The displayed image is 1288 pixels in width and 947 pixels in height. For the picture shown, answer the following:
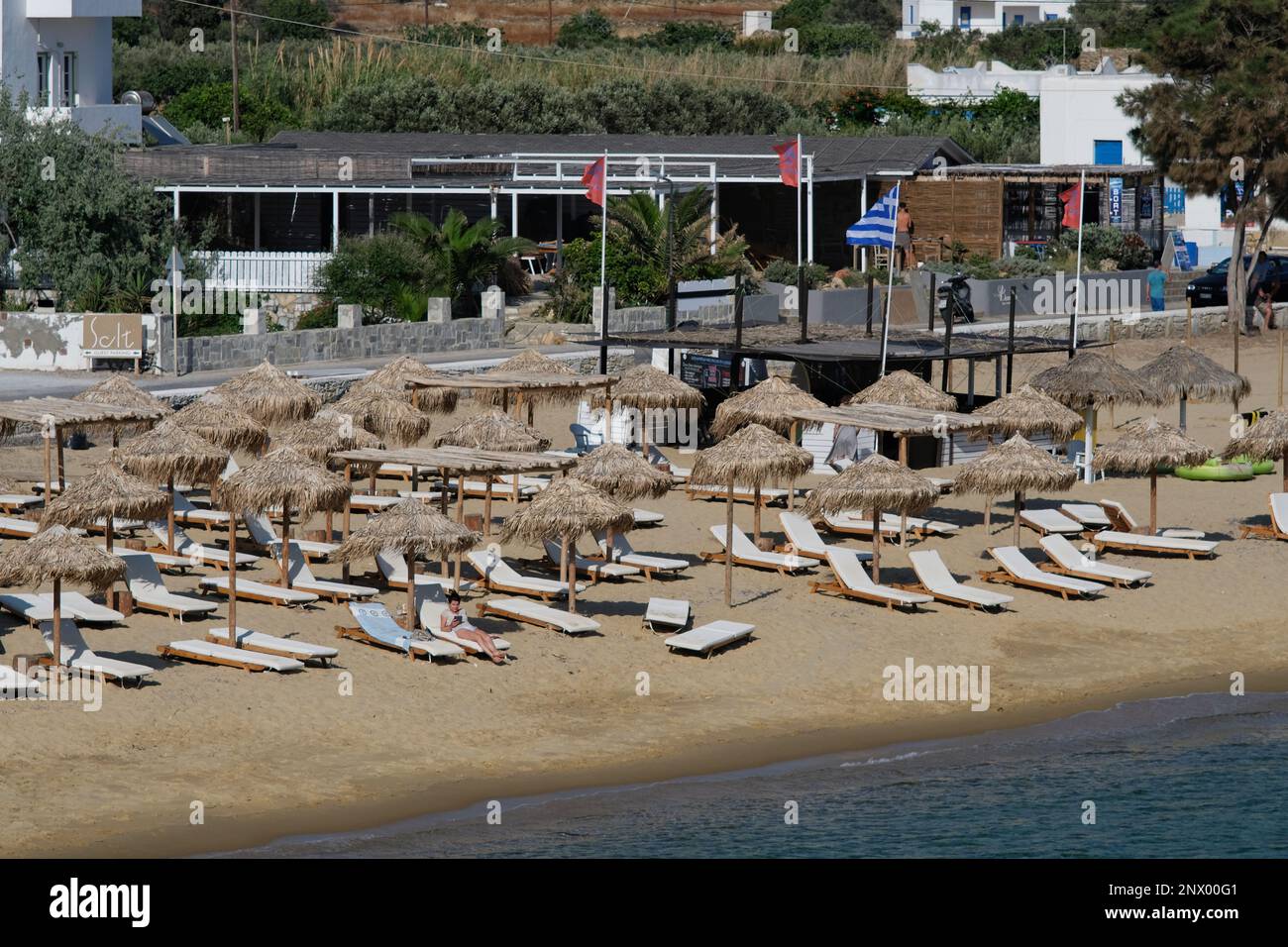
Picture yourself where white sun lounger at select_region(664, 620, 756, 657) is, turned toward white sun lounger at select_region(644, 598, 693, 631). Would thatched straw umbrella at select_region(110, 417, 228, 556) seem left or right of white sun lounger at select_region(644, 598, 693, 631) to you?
left

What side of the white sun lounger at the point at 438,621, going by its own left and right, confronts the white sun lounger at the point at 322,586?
back

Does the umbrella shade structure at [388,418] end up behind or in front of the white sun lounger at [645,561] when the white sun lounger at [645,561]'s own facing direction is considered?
behind

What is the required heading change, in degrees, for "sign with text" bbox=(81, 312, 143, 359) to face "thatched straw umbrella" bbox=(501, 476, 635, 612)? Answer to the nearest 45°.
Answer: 0° — it already faces it

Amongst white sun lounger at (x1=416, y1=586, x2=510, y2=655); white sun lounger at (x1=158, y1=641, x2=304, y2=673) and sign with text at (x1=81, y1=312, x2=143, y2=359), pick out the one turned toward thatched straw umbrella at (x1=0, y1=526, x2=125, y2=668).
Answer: the sign with text

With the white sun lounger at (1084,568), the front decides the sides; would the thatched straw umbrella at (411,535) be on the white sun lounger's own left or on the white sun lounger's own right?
on the white sun lounger's own right

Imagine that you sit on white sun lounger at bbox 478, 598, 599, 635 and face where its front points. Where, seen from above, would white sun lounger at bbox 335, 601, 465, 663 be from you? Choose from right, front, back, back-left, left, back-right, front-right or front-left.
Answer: right

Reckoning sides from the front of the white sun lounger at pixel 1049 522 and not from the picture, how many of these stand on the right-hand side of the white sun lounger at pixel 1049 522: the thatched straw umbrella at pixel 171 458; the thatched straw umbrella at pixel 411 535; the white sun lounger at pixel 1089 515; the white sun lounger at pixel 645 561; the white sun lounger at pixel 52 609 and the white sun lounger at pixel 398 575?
5

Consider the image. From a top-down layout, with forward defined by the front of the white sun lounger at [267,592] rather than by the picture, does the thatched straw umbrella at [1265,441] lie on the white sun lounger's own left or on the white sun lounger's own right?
on the white sun lounger's own left

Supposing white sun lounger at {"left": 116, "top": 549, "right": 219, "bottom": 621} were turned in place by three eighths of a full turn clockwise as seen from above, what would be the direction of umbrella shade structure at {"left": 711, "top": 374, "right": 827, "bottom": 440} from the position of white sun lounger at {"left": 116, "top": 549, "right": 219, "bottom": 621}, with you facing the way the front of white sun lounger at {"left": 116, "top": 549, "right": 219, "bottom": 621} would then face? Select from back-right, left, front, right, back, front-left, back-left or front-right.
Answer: back-right

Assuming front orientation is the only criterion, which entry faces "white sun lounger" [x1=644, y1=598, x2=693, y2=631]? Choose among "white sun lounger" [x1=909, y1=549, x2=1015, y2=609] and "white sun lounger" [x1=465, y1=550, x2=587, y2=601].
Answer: "white sun lounger" [x1=465, y1=550, x2=587, y2=601]

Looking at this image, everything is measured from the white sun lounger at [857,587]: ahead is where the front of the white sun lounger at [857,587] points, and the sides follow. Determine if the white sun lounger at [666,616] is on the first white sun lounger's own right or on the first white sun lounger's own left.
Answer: on the first white sun lounger's own right

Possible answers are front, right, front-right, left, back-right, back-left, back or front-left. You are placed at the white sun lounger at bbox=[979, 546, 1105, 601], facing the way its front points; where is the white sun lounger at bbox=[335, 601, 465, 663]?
right

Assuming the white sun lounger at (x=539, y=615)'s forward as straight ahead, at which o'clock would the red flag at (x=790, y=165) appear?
The red flag is roughly at 8 o'clock from the white sun lounger.
